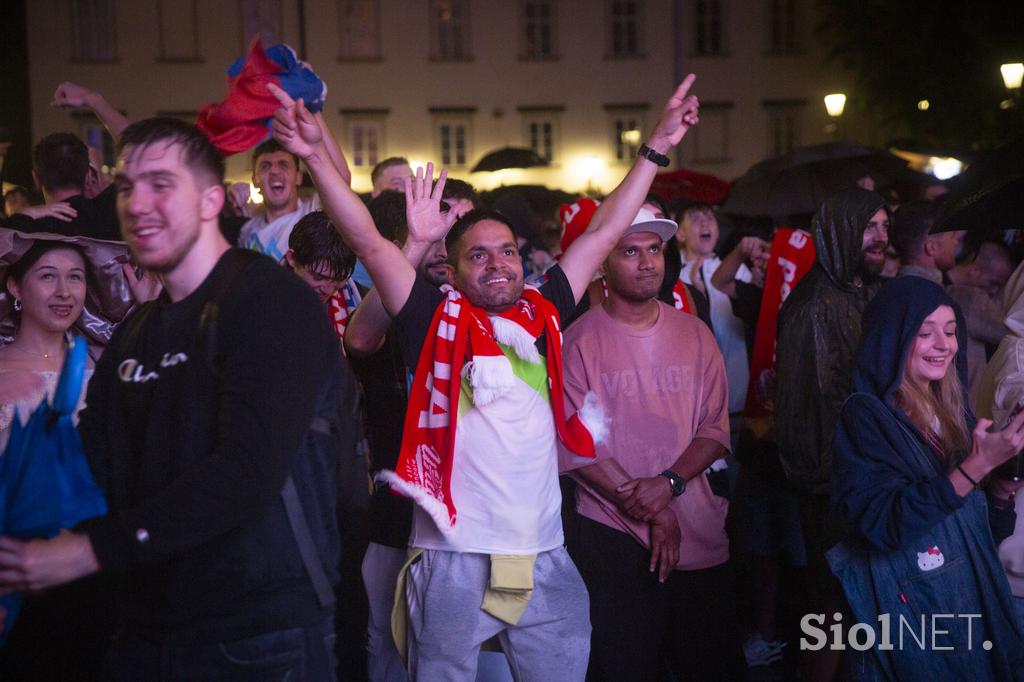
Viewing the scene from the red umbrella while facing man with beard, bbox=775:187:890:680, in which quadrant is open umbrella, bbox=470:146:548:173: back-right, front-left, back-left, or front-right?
back-right

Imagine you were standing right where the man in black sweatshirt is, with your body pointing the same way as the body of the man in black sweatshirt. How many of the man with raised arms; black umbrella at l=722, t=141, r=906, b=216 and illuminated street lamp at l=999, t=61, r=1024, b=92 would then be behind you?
3

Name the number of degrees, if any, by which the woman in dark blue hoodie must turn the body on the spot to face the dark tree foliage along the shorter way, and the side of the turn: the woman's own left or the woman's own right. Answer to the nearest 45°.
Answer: approximately 135° to the woman's own left

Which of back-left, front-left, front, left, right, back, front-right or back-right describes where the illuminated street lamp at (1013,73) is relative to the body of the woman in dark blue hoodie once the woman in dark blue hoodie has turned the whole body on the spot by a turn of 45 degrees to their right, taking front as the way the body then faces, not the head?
back

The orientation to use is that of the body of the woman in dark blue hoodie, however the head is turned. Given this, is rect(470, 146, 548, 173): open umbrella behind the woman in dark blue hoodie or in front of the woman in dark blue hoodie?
behind
